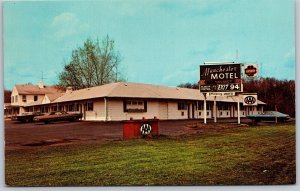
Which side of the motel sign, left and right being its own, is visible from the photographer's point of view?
front

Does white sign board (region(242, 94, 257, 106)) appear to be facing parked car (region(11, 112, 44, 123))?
no

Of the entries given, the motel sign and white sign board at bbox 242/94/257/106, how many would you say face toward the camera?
2

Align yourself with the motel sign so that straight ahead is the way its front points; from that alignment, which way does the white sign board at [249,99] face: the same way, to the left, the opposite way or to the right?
the same way

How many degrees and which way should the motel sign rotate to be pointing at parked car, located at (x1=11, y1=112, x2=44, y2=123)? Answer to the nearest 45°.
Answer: approximately 90° to its right

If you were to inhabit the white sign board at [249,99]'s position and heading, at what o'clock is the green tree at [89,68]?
The green tree is roughly at 3 o'clock from the white sign board.

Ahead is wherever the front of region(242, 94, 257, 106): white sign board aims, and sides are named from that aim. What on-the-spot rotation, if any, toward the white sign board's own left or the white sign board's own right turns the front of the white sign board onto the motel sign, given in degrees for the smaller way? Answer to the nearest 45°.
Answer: approximately 90° to the white sign board's own right
